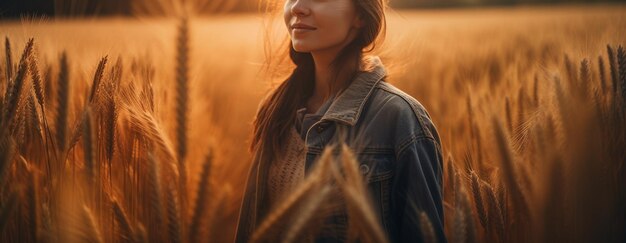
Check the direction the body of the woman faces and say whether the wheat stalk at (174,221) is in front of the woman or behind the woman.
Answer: in front

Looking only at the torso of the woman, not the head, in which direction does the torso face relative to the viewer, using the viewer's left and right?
facing the viewer and to the left of the viewer

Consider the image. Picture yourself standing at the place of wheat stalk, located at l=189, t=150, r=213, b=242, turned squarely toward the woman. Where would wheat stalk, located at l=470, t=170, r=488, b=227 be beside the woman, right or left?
right

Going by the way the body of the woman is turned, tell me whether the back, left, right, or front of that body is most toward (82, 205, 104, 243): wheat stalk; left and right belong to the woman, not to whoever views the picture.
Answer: front

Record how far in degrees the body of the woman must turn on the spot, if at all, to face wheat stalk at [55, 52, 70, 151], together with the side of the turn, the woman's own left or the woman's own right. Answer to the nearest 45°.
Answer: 0° — they already face it
